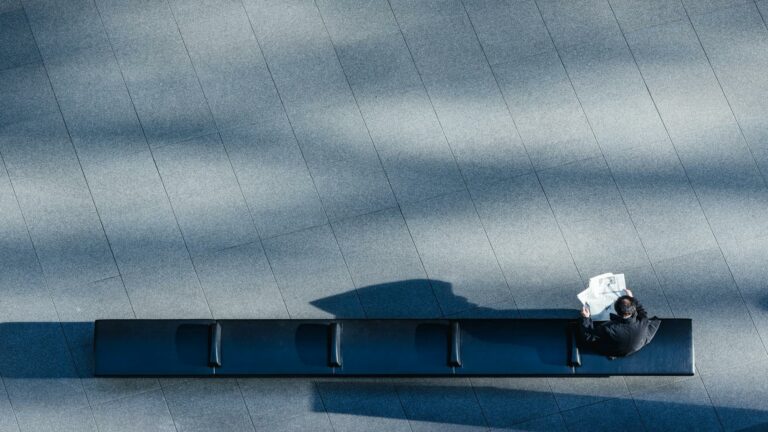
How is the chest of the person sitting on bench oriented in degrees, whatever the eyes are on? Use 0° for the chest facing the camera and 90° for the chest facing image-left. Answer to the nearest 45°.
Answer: approximately 180°
